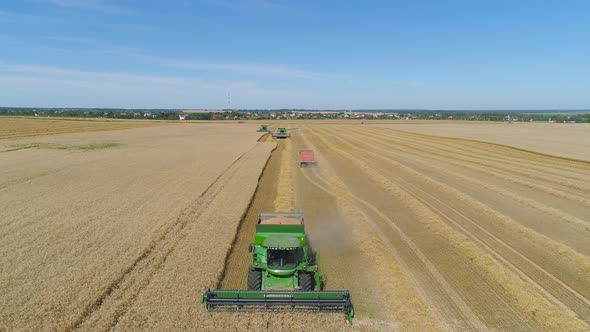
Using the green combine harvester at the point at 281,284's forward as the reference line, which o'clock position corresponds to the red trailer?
The red trailer is roughly at 6 o'clock from the green combine harvester.

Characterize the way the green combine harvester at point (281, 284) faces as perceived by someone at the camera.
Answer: facing the viewer
